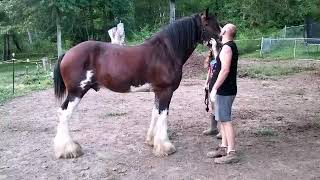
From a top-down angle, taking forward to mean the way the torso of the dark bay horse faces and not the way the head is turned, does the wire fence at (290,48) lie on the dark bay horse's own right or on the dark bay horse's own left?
on the dark bay horse's own left

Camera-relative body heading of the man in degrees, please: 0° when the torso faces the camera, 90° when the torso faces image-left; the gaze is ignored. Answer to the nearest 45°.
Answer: approximately 90°

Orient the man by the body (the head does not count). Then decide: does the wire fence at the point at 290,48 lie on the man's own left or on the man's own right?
on the man's own right

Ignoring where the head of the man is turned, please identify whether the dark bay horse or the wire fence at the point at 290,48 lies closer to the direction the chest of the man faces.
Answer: the dark bay horse

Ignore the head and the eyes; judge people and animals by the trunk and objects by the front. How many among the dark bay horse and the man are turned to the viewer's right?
1

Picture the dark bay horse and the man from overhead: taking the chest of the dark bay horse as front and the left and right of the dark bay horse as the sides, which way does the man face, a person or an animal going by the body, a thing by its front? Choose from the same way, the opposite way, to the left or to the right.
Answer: the opposite way

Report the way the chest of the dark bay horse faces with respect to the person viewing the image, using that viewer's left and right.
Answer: facing to the right of the viewer

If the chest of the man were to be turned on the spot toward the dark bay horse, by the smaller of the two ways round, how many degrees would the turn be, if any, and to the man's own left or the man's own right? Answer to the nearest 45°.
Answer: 0° — they already face it

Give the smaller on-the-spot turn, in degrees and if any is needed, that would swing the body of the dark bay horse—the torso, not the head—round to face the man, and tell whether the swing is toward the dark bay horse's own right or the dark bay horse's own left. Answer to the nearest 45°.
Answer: approximately 45° to the dark bay horse's own right

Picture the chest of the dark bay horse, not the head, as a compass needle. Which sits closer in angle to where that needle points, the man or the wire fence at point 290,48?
the man
